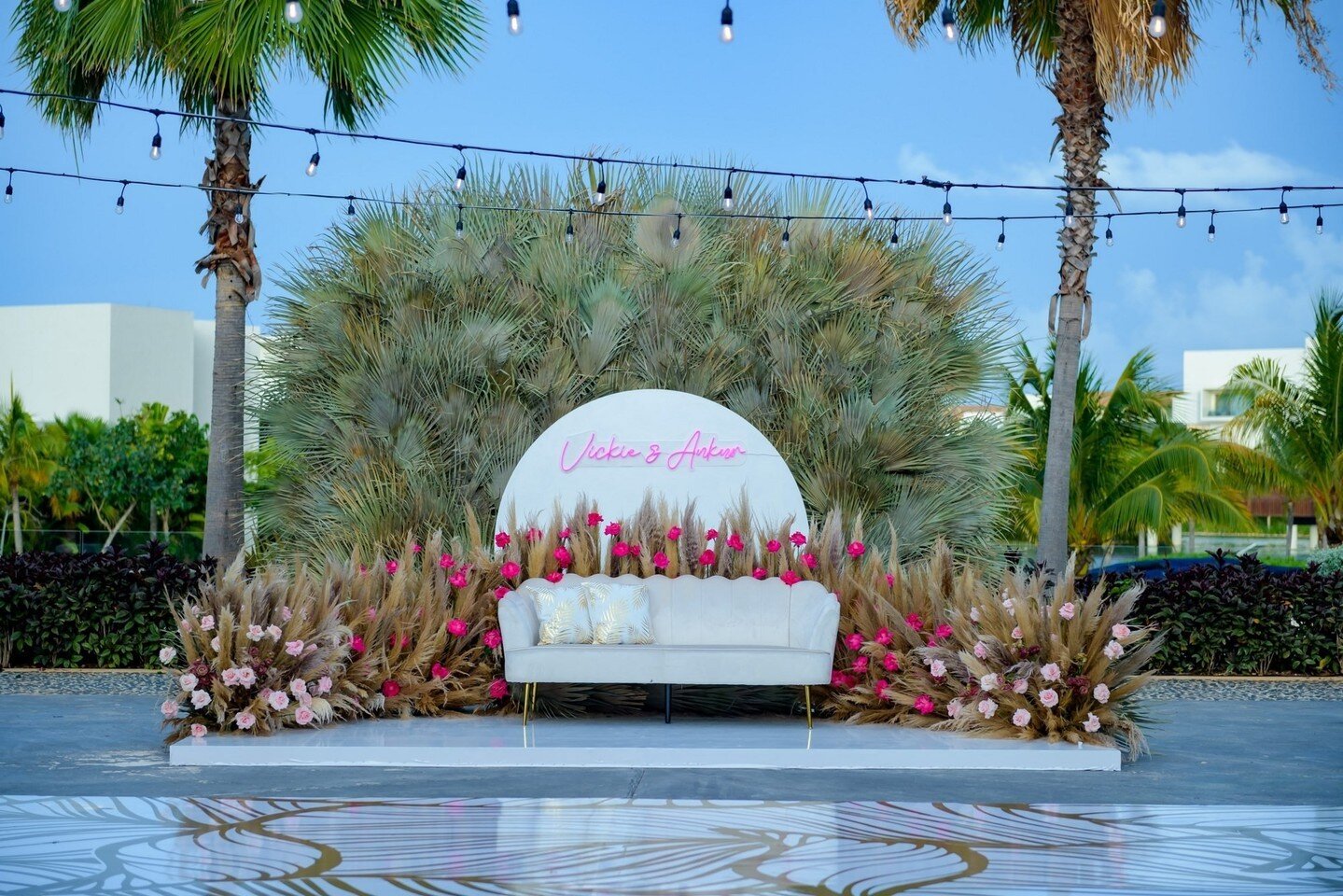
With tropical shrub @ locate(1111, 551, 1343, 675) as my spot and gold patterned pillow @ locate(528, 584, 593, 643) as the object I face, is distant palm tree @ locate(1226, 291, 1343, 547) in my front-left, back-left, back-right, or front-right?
back-right

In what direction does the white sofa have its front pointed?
toward the camera

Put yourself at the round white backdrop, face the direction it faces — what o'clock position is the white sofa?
The white sofa is roughly at 12 o'clock from the round white backdrop.

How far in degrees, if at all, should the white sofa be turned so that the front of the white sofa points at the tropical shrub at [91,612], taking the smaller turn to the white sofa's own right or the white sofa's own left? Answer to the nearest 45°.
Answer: approximately 135° to the white sofa's own right

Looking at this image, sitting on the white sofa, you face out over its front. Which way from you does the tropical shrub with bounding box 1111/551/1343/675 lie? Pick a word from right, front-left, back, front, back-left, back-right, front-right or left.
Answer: back-left

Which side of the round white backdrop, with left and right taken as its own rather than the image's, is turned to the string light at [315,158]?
right

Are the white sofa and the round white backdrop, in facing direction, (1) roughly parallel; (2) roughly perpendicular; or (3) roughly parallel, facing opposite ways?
roughly parallel

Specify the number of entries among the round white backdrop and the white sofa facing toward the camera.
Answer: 2

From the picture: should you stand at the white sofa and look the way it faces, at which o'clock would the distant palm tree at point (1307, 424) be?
The distant palm tree is roughly at 7 o'clock from the white sofa.

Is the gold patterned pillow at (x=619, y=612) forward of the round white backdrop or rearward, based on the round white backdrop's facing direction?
forward

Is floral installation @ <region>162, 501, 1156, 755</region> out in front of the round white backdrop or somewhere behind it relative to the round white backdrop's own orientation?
in front

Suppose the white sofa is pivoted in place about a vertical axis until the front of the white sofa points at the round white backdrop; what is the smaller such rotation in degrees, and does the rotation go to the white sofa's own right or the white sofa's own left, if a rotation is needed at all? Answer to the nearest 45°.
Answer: approximately 180°

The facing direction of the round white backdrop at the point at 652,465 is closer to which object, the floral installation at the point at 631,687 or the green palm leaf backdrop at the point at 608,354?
the floral installation

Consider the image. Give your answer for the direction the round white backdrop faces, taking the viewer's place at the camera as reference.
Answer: facing the viewer
